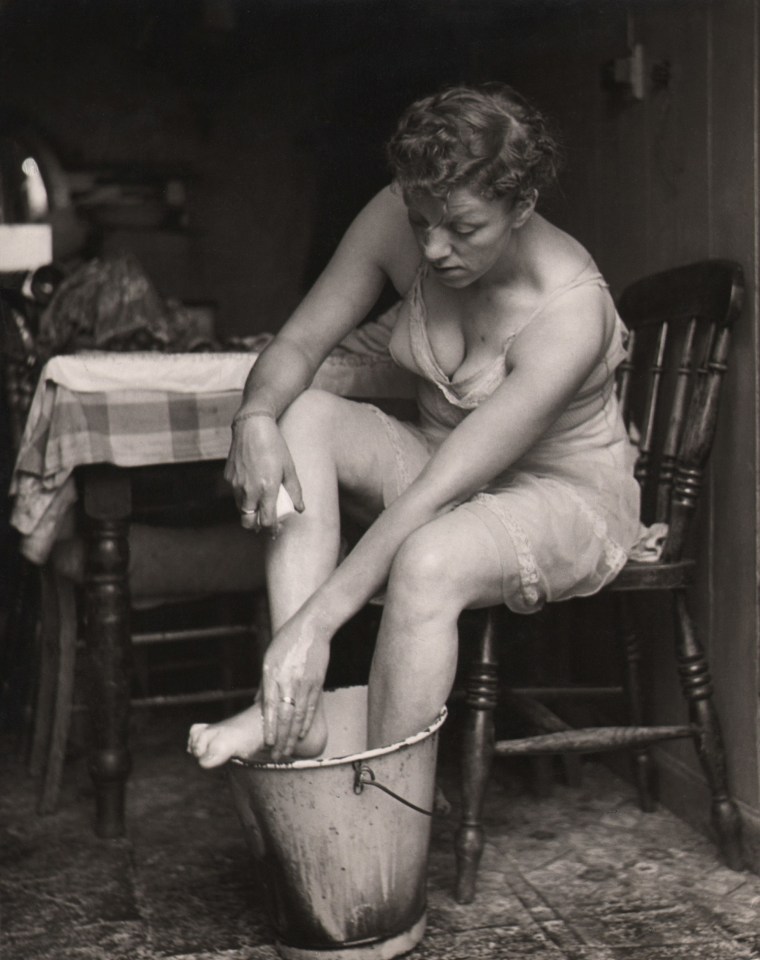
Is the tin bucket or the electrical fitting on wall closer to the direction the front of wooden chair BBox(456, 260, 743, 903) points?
the tin bucket

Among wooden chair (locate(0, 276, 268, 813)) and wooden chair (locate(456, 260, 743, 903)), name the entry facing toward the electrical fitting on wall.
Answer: wooden chair (locate(0, 276, 268, 813))

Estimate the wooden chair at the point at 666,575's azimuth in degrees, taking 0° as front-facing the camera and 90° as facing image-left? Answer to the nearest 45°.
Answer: approximately 45°

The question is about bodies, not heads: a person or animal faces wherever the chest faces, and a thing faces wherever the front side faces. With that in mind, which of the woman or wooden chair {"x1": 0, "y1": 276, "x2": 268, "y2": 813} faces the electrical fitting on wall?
the wooden chair

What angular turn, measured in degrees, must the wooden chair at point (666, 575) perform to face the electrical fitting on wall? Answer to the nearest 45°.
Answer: approximately 135° to its right

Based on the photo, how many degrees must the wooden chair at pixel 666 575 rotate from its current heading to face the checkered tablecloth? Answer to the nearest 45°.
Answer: approximately 45° to its right

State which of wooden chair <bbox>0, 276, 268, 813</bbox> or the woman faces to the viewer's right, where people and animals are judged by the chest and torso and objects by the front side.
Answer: the wooden chair

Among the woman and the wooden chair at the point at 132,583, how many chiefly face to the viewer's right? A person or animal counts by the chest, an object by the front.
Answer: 1

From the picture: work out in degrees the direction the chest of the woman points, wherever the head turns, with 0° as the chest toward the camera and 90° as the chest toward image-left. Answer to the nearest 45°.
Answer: approximately 45°

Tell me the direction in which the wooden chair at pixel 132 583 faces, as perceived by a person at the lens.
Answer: facing to the right of the viewer

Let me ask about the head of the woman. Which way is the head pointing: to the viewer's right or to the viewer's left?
to the viewer's left
